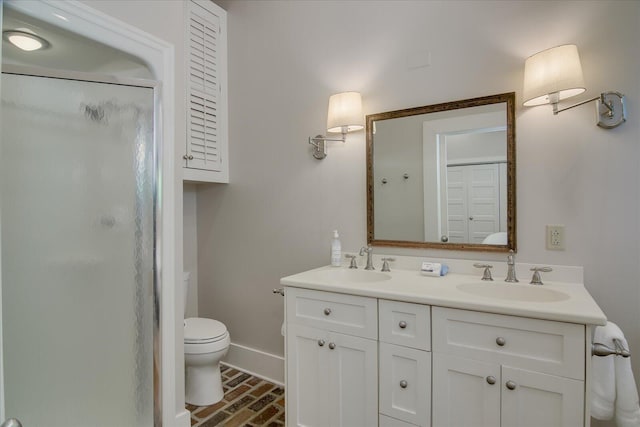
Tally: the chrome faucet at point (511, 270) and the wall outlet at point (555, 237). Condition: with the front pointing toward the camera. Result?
2

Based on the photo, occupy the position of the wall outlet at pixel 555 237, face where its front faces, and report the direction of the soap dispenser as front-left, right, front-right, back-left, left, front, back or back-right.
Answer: right

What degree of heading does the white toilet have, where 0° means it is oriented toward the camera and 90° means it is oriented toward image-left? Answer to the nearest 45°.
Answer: approximately 315°

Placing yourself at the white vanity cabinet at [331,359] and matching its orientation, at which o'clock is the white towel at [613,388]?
The white towel is roughly at 8 o'clock from the white vanity cabinet.

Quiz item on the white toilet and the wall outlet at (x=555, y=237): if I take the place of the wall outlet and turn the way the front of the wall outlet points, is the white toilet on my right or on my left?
on my right

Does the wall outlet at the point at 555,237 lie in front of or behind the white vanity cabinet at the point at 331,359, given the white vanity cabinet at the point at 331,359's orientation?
behind

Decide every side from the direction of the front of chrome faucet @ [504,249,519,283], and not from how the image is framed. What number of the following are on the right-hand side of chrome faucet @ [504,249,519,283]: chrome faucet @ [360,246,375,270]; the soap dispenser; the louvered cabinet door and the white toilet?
4

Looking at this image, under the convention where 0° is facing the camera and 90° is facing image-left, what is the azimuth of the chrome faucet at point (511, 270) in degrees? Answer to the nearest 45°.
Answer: approximately 0°
